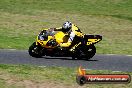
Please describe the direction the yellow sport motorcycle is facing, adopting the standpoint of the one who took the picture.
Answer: facing to the left of the viewer
